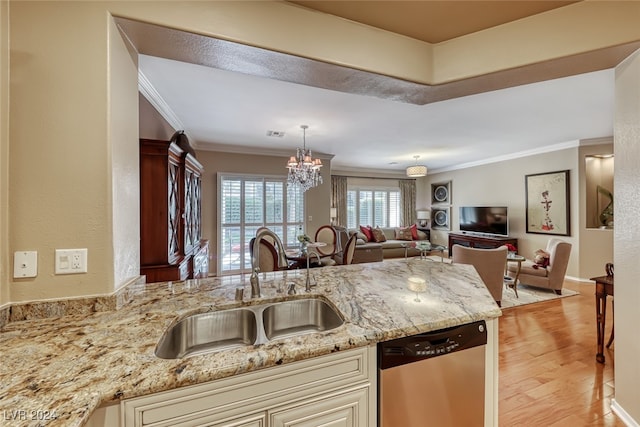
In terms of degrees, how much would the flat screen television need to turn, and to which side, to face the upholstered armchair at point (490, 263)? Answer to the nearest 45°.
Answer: approximately 45° to its left

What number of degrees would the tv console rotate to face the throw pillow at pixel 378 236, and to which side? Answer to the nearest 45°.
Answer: approximately 45° to its right

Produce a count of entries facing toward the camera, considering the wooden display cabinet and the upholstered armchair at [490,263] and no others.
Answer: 0

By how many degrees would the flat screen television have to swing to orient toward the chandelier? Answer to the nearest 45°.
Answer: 0° — it already faces it

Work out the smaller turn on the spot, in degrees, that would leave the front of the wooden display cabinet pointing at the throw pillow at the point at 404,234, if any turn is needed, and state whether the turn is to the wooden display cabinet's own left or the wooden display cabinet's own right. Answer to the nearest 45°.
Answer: approximately 45° to the wooden display cabinet's own left

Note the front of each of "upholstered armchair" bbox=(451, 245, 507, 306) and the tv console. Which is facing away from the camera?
the upholstered armchair

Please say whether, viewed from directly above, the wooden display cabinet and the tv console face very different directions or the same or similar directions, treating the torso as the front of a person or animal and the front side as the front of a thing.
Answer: very different directions

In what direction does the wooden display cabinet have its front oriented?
to the viewer's right

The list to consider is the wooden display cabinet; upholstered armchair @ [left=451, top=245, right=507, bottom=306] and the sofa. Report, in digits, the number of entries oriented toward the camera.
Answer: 1

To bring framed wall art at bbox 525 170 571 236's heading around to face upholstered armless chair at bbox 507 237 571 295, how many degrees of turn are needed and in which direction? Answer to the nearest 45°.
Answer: approximately 45° to its left

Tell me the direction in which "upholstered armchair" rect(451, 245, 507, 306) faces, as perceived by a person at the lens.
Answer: facing away from the viewer

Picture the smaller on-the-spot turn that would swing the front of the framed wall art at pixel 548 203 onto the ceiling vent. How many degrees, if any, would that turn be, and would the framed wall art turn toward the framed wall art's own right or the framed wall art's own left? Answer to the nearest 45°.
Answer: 0° — it already faces it
